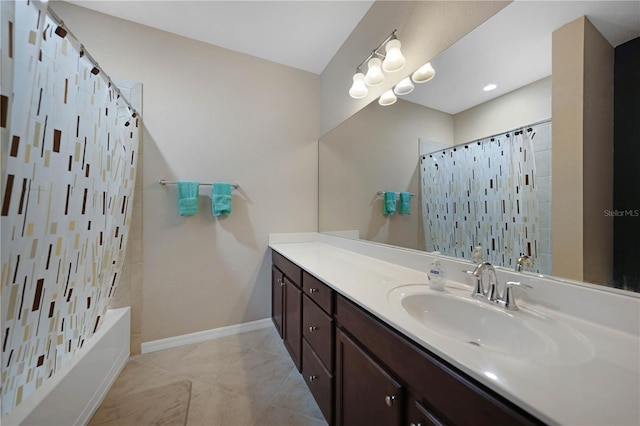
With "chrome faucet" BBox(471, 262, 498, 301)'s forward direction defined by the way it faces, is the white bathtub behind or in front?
in front

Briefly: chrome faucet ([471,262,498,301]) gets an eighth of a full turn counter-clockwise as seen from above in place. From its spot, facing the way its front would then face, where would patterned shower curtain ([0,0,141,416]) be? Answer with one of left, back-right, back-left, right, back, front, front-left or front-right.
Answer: front-right

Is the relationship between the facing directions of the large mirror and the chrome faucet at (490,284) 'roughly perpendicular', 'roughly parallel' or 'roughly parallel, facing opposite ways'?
roughly parallel

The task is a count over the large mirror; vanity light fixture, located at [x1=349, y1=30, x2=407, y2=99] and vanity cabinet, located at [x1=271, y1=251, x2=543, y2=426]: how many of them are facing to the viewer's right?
0

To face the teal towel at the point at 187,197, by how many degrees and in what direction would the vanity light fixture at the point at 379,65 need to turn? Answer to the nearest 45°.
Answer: approximately 45° to its right

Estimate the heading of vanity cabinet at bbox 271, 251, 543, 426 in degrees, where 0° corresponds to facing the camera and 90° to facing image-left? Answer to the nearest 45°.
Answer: approximately 45°

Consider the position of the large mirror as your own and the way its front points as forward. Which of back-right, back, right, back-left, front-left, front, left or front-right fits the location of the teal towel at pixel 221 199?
front-right

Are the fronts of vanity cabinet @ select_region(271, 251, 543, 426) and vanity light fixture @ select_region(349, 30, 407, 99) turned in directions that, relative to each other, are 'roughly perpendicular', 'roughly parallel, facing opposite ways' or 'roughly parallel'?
roughly parallel

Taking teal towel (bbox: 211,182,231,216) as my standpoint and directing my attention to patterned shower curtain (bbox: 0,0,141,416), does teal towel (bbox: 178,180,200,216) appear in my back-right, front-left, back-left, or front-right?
front-right

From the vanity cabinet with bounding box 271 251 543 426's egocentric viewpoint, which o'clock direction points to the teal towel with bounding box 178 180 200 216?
The teal towel is roughly at 2 o'clock from the vanity cabinet.

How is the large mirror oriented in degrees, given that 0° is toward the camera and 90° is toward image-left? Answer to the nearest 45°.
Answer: approximately 45°

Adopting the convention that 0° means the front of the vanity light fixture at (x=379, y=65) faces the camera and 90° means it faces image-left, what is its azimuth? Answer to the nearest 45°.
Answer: approximately 45°

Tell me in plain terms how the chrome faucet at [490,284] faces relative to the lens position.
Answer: facing the viewer and to the left of the viewer

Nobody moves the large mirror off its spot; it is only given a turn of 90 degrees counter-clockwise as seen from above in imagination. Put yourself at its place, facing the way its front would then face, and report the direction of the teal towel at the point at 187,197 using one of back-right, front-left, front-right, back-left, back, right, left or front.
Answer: back-right
